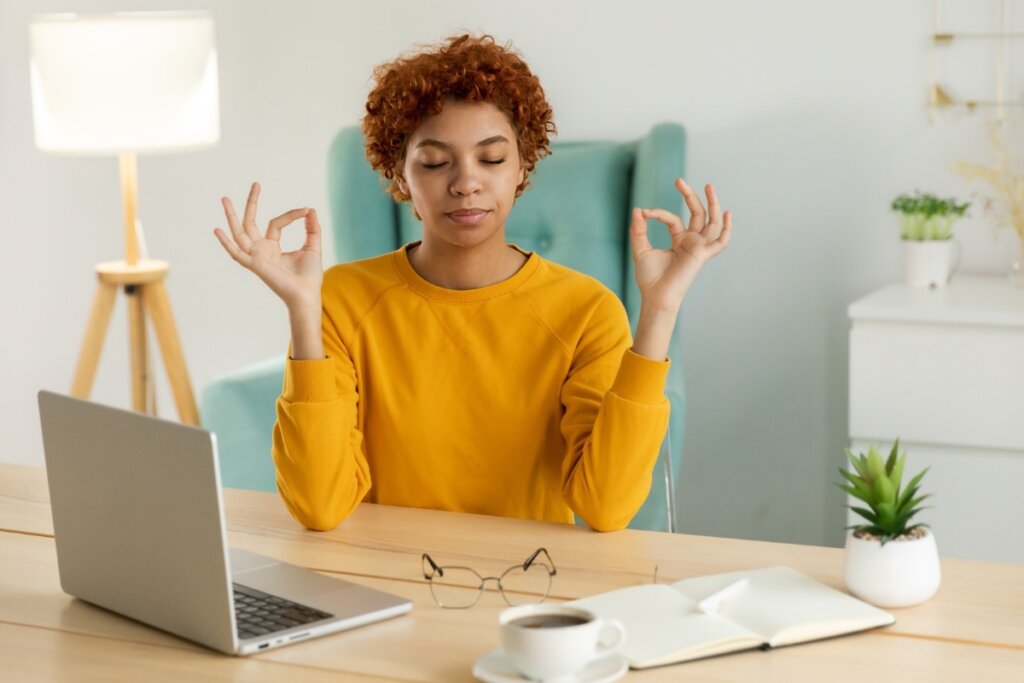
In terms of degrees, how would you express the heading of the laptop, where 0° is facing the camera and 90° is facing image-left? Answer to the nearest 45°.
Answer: approximately 225°

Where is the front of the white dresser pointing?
toward the camera

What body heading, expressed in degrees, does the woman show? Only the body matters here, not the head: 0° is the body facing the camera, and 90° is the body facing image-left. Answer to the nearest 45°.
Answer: approximately 0°

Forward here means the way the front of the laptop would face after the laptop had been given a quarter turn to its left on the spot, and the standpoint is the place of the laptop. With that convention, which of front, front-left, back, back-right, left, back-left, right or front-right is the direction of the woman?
right

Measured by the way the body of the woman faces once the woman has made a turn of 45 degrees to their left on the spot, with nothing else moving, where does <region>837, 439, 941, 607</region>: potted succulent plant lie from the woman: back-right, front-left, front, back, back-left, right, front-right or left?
front

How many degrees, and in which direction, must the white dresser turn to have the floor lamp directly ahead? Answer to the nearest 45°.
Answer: approximately 90° to its right

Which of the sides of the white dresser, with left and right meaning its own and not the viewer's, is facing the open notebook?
front

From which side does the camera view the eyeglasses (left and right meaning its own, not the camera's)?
front

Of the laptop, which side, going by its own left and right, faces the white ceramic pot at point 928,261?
front

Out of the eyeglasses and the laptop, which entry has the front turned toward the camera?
the eyeglasses

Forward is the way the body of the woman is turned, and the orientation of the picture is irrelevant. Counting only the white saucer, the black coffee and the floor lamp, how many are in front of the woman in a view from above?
2

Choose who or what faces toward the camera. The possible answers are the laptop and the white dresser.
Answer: the white dresser

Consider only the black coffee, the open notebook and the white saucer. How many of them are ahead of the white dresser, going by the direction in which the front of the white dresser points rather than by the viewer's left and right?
3
